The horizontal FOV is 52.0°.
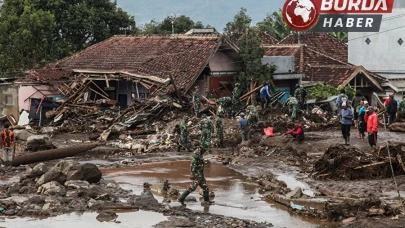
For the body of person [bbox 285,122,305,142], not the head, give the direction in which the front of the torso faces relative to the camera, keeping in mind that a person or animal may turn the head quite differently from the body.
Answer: to the viewer's left

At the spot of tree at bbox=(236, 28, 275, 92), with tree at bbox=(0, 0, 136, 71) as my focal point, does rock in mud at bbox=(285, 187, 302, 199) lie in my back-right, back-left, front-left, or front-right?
back-left

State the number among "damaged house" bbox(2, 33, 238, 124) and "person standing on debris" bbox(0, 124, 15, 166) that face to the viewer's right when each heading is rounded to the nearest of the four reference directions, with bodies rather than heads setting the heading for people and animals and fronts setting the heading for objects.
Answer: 0

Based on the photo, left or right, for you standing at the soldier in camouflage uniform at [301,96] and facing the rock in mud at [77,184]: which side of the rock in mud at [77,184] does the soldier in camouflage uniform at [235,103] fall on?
right
